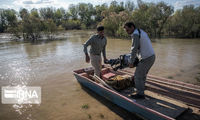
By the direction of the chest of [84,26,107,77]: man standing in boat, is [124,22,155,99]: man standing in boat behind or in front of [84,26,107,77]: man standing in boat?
in front

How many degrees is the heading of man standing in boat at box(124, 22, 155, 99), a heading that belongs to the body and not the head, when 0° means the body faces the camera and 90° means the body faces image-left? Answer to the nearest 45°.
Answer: approximately 90°

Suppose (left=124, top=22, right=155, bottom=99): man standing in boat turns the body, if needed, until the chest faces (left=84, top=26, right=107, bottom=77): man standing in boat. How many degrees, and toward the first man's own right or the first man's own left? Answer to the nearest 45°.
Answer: approximately 45° to the first man's own right
